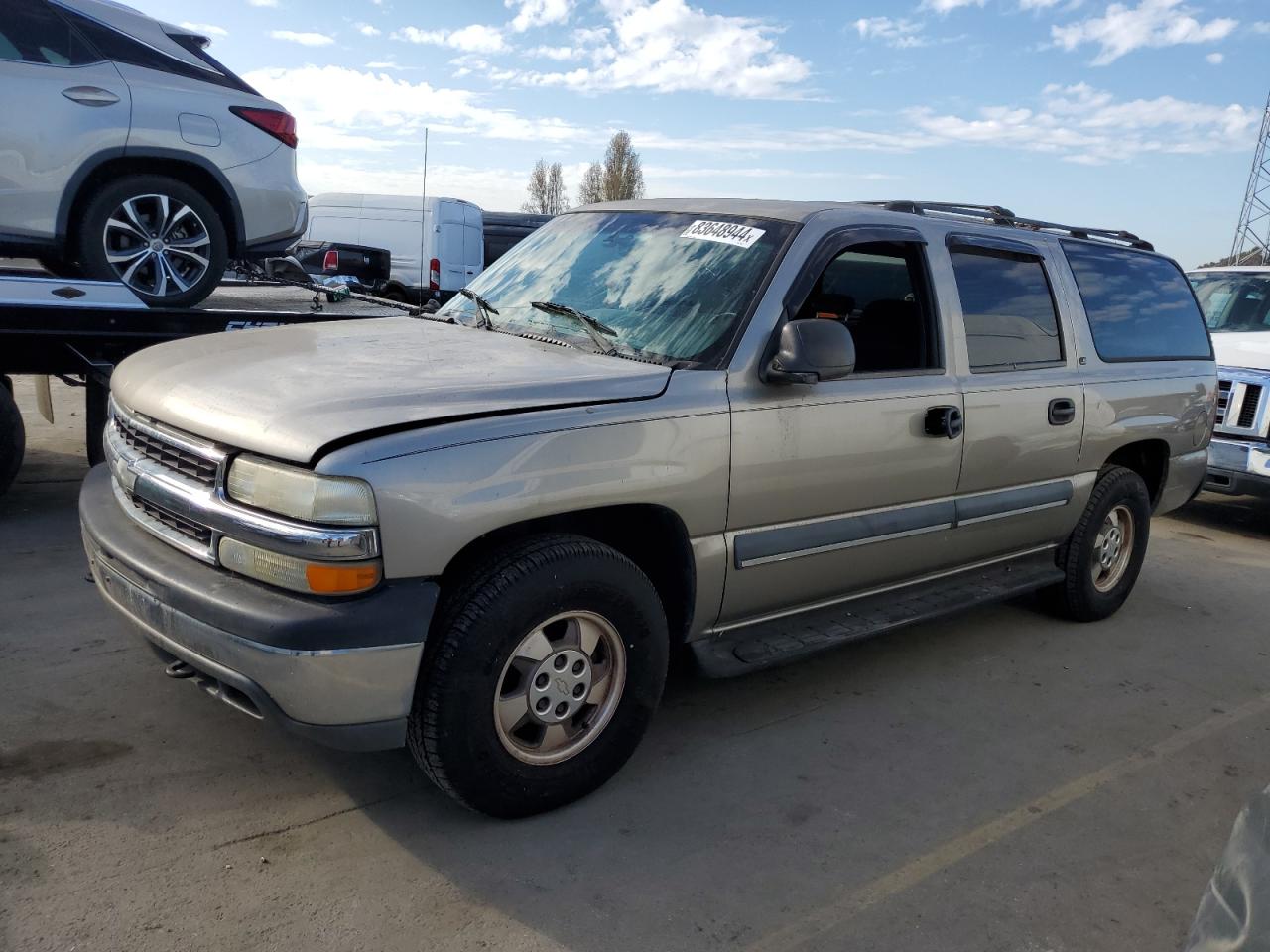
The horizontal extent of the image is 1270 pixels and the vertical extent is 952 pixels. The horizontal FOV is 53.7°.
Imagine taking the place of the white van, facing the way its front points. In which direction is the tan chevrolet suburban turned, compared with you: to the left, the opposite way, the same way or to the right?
to the left

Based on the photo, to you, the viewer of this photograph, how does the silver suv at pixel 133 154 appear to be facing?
facing to the left of the viewer

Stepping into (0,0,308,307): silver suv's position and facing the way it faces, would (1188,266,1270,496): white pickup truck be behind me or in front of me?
behind

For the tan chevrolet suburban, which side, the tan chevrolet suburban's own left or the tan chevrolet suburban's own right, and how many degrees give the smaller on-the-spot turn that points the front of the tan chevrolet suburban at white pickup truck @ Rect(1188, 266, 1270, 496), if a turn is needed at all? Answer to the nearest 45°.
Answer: approximately 180°

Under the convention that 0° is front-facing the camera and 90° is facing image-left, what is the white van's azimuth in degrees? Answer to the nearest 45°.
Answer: approximately 135°

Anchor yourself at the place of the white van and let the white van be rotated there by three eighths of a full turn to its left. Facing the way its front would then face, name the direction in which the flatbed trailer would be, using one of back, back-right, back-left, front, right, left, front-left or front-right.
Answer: front

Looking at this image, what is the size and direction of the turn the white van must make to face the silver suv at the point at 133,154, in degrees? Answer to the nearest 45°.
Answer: approximately 135° to its left

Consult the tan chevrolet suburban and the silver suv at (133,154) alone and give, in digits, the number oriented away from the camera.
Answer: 0

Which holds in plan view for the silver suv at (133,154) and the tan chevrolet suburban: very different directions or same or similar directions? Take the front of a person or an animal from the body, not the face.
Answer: same or similar directions

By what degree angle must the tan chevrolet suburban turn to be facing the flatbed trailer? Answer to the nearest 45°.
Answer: approximately 90° to its right

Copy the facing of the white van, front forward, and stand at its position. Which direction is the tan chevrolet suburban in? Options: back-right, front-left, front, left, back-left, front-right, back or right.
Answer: back-left

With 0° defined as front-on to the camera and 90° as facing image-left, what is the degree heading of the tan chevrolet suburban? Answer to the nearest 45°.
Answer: approximately 45°

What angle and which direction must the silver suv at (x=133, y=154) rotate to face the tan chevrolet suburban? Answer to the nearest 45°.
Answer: approximately 90° to its left

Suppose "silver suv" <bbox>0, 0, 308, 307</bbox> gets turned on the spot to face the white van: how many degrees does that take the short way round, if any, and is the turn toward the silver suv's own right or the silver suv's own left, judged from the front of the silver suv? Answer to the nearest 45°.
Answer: approximately 90° to the silver suv's own right
